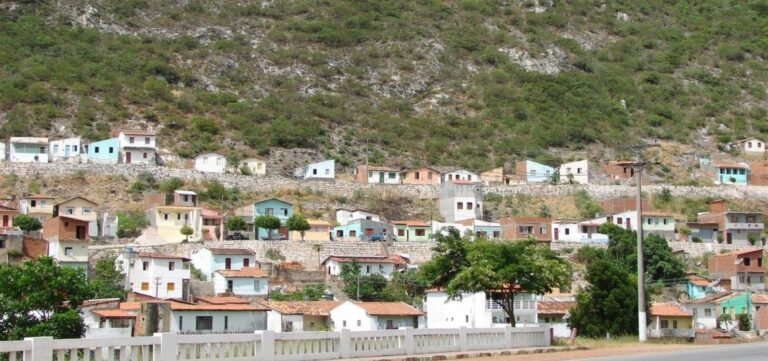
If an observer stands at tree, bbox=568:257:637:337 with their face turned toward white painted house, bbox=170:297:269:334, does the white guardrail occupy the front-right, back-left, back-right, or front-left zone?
front-left

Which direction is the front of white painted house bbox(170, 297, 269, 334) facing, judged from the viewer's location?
facing the viewer

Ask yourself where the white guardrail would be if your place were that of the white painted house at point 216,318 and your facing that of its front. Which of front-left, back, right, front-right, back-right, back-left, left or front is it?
front

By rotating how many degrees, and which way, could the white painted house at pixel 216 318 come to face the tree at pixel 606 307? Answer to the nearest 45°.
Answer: approximately 90° to its left

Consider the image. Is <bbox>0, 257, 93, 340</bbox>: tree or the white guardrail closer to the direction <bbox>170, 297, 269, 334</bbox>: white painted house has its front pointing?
the white guardrail

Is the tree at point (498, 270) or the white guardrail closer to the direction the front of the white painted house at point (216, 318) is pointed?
the white guardrail

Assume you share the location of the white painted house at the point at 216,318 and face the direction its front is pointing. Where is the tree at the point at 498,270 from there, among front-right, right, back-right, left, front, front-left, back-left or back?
front-left

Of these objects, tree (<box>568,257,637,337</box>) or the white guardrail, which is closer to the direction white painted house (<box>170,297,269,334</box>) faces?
the white guardrail

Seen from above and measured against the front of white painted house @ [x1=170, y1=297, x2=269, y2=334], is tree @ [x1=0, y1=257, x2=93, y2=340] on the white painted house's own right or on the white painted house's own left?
on the white painted house's own right
